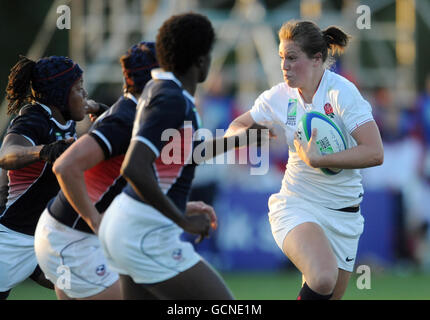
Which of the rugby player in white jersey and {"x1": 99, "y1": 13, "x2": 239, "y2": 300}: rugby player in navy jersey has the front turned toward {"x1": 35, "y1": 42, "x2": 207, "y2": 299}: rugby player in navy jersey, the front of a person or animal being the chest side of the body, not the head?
the rugby player in white jersey

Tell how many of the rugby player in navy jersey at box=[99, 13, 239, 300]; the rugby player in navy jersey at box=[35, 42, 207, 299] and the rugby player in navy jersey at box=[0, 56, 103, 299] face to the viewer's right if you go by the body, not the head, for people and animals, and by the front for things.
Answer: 3

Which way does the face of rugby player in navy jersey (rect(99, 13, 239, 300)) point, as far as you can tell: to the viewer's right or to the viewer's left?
to the viewer's right

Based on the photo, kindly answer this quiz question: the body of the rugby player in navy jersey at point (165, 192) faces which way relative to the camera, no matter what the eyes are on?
to the viewer's right

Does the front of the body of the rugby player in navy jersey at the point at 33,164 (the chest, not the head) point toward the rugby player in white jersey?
yes

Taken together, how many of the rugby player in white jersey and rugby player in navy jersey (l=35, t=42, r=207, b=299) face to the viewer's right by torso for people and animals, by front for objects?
1

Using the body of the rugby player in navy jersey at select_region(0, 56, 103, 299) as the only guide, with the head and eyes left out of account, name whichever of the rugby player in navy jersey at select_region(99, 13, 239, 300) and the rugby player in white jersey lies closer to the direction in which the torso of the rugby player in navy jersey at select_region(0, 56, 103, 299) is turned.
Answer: the rugby player in white jersey

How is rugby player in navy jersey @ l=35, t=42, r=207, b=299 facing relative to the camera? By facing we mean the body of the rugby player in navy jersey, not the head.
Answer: to the viewer's right

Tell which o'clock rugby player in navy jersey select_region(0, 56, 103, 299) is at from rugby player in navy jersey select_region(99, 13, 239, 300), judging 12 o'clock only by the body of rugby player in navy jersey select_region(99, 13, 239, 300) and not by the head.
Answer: rugby player in navy jersey select_region(0, 56, 103, 299) is roughly at 8 o'clock from rugby player in navy jersey select_region(99, 13, 239, 300).

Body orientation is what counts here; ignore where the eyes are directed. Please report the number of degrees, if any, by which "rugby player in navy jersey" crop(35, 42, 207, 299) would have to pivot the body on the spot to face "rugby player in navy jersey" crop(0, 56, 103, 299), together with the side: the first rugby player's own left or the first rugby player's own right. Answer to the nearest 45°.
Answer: approximately 135° to the first rugby player's own left

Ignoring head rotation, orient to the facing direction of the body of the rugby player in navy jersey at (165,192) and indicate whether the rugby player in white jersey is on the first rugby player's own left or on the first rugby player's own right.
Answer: on the first rugby player's own left

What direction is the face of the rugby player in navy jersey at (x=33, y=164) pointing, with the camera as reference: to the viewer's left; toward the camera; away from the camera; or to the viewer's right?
to the viewer's right

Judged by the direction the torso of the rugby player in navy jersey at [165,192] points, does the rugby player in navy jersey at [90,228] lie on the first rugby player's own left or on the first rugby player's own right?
on the first rugby player's own left

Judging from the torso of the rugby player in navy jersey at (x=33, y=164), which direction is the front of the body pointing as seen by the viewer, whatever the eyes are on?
to the viewer's right
